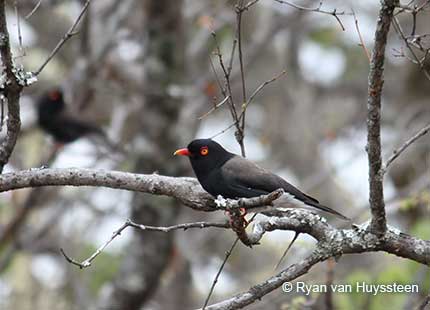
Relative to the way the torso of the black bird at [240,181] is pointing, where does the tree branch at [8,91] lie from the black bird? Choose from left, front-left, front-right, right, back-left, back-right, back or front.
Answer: front-left

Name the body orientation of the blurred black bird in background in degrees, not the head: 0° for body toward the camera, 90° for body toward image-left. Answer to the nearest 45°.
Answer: approximately 90°

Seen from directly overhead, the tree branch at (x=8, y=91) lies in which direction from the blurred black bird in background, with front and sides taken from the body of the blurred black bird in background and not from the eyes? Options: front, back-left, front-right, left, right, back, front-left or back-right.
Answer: left

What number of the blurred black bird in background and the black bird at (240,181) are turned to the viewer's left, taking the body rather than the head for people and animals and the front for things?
2

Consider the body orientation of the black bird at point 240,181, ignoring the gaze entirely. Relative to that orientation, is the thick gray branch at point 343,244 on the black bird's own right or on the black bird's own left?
on the black bird's own left

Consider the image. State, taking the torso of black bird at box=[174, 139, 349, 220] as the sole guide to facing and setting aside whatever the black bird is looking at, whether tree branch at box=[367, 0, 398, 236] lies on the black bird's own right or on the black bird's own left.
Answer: on the black bird's own left

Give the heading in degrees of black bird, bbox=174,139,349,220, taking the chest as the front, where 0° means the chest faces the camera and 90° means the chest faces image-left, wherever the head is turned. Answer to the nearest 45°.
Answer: approximately 90°
